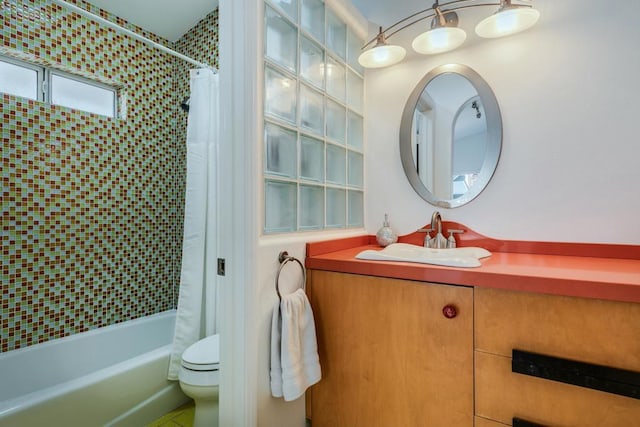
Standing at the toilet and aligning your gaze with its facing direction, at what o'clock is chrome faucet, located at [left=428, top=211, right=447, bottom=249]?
The chrome faucet is roughly at 8 o'clock from the toilet.

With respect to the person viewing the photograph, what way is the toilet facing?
facing the viewer and to the left of the viewer

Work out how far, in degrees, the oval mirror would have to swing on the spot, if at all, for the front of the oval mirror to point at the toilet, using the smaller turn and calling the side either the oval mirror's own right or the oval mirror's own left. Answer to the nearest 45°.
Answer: approximately 45° to the oval mirror's own right

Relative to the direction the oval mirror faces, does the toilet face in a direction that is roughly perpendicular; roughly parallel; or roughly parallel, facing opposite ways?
roughly parallel

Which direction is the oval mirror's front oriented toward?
toward the camera

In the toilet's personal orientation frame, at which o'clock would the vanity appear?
The vanity is roughly at 9 o'clock from the toilet.

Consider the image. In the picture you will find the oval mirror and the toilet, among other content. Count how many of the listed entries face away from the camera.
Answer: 0

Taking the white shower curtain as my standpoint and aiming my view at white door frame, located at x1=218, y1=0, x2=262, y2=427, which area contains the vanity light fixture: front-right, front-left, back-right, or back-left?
front-left

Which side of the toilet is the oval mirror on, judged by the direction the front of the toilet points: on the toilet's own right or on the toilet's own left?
on the toilet's own left

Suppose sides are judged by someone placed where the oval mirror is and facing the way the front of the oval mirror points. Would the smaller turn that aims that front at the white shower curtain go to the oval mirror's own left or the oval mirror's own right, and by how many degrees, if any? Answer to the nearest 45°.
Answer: approximately 90° to the oval mirror's own right
